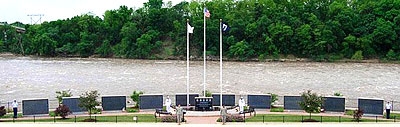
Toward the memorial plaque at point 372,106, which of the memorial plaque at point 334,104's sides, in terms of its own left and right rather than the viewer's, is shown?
left

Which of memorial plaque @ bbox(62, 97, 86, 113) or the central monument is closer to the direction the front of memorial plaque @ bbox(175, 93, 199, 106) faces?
the central monument

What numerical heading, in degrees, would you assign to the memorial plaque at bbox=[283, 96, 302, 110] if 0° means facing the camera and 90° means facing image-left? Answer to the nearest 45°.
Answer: approximately 0°

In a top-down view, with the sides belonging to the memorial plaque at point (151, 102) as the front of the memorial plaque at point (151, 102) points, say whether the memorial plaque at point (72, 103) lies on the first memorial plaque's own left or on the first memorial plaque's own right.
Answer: on the first memorial plaque's own right

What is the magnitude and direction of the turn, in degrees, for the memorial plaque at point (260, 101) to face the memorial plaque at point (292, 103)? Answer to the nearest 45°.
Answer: approximately 90° to its left

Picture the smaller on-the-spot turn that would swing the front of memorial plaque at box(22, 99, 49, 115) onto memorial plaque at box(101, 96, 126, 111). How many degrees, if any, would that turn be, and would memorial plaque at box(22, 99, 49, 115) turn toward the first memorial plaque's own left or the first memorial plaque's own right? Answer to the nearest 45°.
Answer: approximately 90° to the first memorial plaque's own left

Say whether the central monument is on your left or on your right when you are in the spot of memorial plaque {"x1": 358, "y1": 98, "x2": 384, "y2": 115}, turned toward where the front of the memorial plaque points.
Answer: on your right

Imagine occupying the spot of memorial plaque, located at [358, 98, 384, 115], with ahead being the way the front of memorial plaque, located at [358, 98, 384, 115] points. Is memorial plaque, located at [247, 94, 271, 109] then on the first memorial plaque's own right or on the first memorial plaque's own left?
on the first memorial plaque's own right
